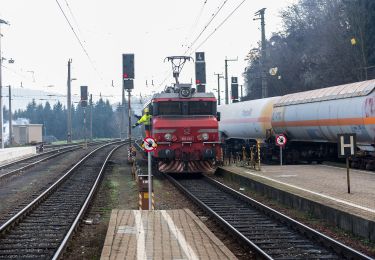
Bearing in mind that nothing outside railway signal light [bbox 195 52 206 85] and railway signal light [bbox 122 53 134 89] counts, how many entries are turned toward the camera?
2

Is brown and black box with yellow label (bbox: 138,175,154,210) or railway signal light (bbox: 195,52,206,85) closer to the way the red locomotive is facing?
the brown and black box with yellow label

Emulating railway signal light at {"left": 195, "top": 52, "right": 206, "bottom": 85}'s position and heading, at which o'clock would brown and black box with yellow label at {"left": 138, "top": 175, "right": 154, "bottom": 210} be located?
The brown and black box with yellow label is roughly at 12 o'clock from the railway signal light.

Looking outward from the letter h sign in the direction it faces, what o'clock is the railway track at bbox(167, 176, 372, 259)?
The railway track is roughly at 1 o'clock from the letter h sign.

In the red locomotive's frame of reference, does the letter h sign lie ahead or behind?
ahead

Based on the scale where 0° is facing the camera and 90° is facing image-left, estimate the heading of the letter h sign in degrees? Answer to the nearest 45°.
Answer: approximately 0°

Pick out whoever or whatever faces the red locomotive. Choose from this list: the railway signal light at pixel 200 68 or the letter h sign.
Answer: the railway signal light

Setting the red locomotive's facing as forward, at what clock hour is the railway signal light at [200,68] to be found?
The railway signal light is roughly at 6 o'clock from the red locomotive.

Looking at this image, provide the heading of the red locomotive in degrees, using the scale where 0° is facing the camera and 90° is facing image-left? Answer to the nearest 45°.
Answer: approximately 0°

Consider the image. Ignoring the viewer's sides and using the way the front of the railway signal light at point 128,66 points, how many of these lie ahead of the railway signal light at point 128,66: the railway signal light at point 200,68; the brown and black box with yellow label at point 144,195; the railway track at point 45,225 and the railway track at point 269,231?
3

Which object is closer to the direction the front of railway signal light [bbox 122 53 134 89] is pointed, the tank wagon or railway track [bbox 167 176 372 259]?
the railway track
